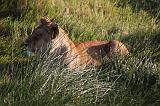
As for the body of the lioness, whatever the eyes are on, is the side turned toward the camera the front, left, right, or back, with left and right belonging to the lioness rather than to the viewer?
left
